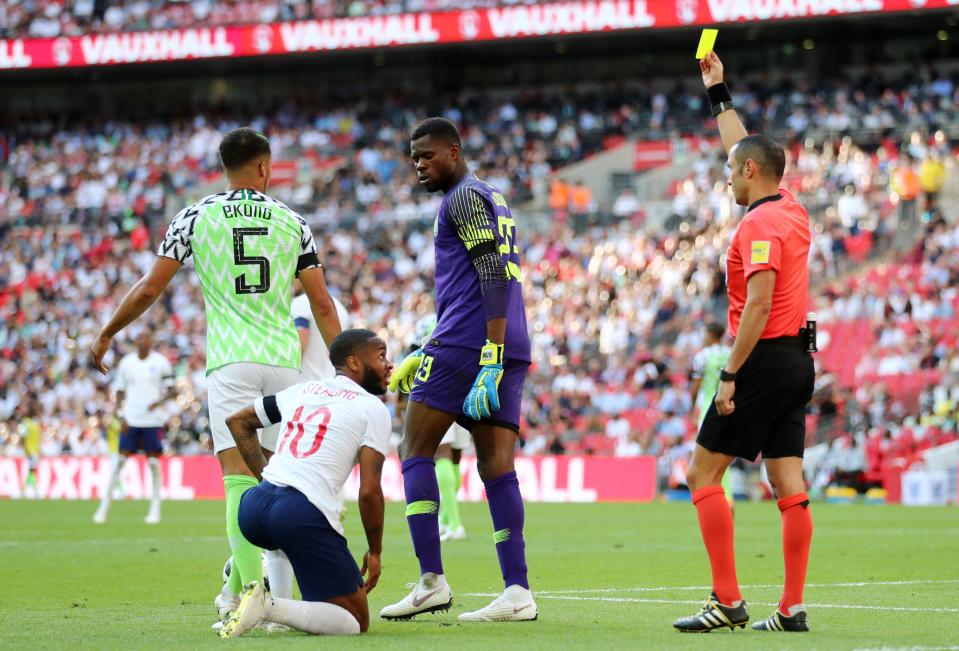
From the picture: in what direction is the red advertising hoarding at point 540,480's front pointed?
toward the camera

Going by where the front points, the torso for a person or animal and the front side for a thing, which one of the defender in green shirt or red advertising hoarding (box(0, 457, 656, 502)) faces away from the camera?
the defender in green shirt

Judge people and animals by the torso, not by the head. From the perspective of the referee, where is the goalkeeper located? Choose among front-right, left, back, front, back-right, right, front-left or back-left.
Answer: front

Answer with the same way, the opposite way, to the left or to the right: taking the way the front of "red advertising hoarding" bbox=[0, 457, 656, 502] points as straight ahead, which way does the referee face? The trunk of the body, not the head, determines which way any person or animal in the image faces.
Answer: to the right

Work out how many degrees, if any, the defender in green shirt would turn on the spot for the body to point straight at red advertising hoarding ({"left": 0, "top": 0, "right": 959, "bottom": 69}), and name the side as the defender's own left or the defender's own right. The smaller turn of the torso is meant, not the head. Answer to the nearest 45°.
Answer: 0° — they already face it

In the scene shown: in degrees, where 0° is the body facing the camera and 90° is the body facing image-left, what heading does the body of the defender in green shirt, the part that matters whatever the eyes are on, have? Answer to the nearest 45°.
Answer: approximately 180°

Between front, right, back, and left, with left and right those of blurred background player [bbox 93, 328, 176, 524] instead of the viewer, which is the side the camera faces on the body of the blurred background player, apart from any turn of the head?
front

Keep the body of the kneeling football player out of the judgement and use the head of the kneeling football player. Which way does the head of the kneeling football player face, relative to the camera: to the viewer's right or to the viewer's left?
to the viewer's right

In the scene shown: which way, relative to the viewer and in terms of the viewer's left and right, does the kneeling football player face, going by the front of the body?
facing away from the viewer and to the right of the viewer

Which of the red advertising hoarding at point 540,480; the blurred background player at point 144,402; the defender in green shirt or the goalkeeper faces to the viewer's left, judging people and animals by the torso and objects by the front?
the goalkeeper

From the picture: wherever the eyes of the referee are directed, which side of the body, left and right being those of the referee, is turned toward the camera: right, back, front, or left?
left

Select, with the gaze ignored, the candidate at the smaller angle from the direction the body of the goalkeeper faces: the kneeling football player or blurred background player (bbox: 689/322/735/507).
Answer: the kneeling football player
